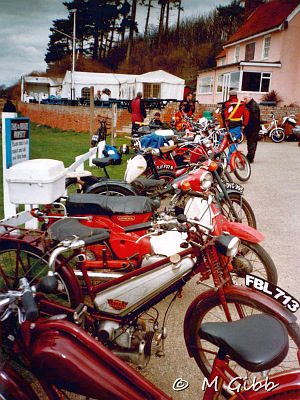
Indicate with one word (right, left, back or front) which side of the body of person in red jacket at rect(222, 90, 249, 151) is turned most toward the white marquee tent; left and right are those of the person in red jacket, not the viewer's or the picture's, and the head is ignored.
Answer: front

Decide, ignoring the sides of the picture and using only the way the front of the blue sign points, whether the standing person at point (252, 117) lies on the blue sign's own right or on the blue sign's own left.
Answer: on the blue sign's own left

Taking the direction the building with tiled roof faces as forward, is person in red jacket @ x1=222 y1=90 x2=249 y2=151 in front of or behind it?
in front

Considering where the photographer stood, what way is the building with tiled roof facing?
facing the viewer and to the left of the viewer
